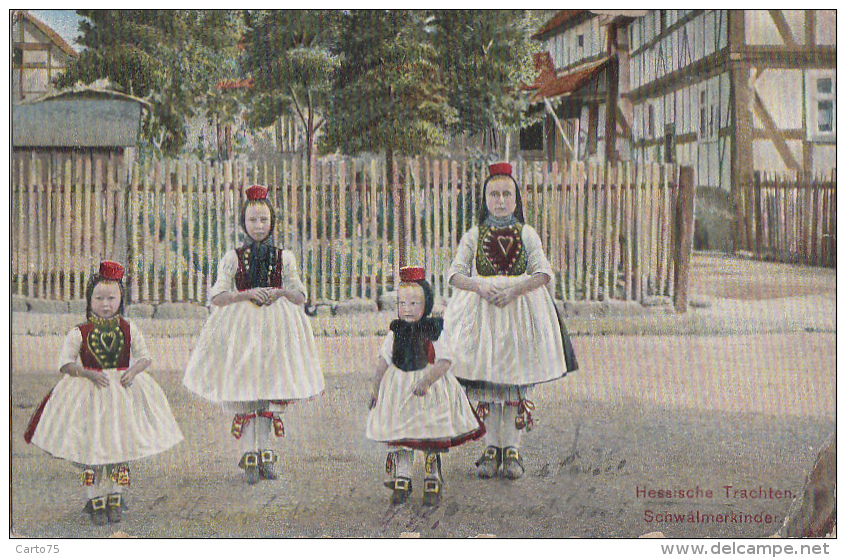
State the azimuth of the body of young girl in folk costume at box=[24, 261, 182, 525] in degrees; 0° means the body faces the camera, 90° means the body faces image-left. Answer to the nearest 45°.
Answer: approximately 0°

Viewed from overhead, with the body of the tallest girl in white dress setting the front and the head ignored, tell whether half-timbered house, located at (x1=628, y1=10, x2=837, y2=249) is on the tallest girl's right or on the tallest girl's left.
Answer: on the tallest girl's left

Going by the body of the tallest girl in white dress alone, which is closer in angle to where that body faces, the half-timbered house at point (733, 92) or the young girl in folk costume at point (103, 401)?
the young girl in folk costume
